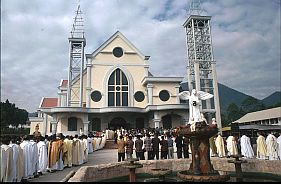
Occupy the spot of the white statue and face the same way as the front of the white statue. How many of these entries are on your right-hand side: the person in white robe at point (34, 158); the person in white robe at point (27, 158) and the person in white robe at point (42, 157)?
3

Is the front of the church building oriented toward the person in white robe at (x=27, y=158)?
yes

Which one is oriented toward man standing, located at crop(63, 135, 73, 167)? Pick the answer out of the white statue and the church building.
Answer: the church building

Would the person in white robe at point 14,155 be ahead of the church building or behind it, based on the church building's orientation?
ahead

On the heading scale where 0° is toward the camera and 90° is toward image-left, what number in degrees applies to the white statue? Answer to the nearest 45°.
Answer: approximately 0°

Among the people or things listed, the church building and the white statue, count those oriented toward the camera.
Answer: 2

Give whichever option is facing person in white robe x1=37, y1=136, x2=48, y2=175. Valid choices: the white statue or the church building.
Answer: the church building

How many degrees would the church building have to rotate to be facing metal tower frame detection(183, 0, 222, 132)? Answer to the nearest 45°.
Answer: approximately 90° to its left

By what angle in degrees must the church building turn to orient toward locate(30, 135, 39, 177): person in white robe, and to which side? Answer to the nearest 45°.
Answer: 0° — it already faces them
